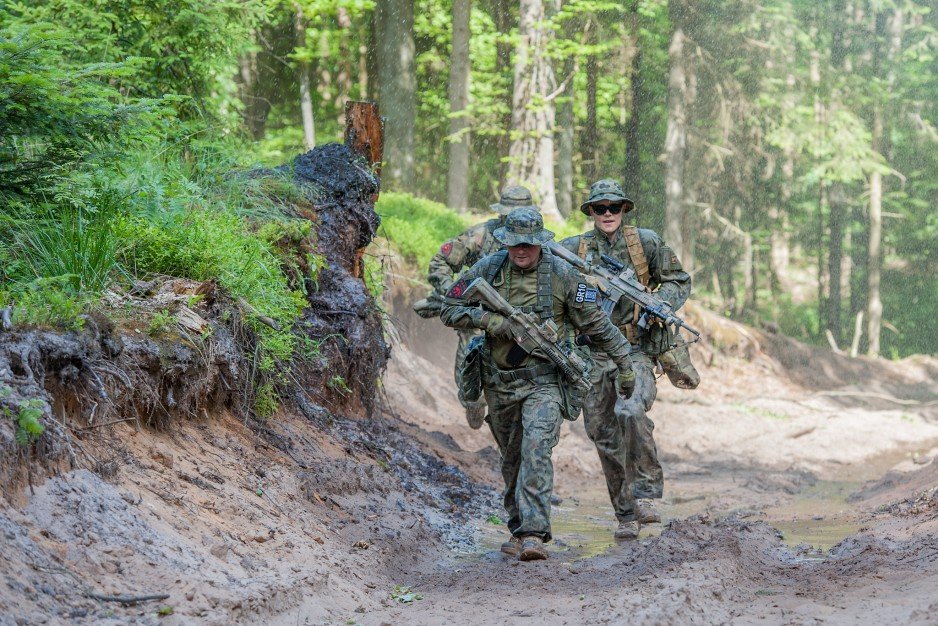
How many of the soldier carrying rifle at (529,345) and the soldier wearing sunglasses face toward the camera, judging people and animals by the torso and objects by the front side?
2

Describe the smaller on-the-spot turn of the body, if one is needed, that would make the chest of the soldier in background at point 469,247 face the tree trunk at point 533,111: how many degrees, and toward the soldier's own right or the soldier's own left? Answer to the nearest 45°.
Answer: approximately 135° to the soldier's own right

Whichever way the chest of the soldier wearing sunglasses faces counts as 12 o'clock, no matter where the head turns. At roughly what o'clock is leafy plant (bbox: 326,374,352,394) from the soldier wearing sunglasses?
The leafy plant is roughly at 3 o'clock from the soldier wearing sunglasses.

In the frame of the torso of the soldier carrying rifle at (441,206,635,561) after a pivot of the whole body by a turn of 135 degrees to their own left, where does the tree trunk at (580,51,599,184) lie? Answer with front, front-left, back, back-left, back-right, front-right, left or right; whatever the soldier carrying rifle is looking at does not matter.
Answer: front-left

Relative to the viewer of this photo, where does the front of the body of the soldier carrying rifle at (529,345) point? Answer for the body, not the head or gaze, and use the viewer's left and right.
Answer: facing the viewer

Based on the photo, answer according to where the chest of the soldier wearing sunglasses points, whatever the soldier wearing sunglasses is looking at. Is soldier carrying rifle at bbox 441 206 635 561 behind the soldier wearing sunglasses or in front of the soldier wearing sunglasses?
in front

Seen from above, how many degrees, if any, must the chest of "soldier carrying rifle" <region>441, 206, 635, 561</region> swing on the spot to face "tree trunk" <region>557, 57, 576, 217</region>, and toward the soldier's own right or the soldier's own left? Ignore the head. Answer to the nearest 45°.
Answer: approximately 180°

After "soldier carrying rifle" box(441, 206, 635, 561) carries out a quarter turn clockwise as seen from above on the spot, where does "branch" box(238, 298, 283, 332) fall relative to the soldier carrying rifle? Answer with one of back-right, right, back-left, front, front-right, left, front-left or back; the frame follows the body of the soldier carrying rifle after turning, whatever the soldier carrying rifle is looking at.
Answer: front

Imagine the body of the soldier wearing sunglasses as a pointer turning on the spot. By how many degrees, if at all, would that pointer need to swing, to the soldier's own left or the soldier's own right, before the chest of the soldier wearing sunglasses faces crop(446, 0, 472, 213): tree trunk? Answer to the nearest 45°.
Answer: approximately 180°

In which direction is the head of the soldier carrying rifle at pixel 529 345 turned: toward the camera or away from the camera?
toward the camera

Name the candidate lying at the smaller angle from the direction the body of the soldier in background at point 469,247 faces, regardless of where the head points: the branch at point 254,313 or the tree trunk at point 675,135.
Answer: the branch

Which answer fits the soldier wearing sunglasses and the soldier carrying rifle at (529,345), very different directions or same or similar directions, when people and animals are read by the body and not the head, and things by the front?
same or similar directions

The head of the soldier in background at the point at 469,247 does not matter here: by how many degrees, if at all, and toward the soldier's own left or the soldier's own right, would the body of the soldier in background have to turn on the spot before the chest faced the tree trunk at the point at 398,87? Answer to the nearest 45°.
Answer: approximately 135° to the soldier's own right

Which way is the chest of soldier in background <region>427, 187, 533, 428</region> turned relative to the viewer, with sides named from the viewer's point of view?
facing the viewer and to the left of the viewer
